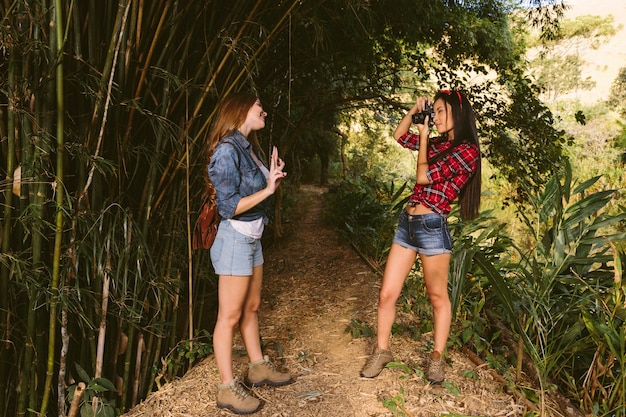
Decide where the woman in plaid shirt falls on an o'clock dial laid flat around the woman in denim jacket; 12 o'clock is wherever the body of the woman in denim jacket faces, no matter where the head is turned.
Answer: The woman in plaid shirt is roughly at 12 o'clock from the woman in denim jacket.

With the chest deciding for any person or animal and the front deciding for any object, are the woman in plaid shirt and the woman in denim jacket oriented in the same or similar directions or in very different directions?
very different directions

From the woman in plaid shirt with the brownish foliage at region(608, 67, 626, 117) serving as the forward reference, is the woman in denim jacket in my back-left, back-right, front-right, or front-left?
back-left

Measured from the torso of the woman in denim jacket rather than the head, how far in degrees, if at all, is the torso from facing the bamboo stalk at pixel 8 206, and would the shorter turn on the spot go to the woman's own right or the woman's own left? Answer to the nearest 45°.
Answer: approximately 180°

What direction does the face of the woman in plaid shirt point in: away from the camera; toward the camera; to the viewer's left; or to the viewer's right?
to the viewer's left

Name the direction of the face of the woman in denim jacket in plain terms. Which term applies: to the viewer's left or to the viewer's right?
to the viewer's right

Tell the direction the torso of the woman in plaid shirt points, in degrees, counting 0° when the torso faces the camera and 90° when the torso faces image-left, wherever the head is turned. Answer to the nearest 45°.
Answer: approximately 45°

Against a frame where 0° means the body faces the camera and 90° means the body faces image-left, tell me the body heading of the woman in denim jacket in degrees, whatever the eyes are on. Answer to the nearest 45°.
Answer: approximately 270°

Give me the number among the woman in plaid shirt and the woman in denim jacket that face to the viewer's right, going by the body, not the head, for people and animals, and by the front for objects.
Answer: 1
